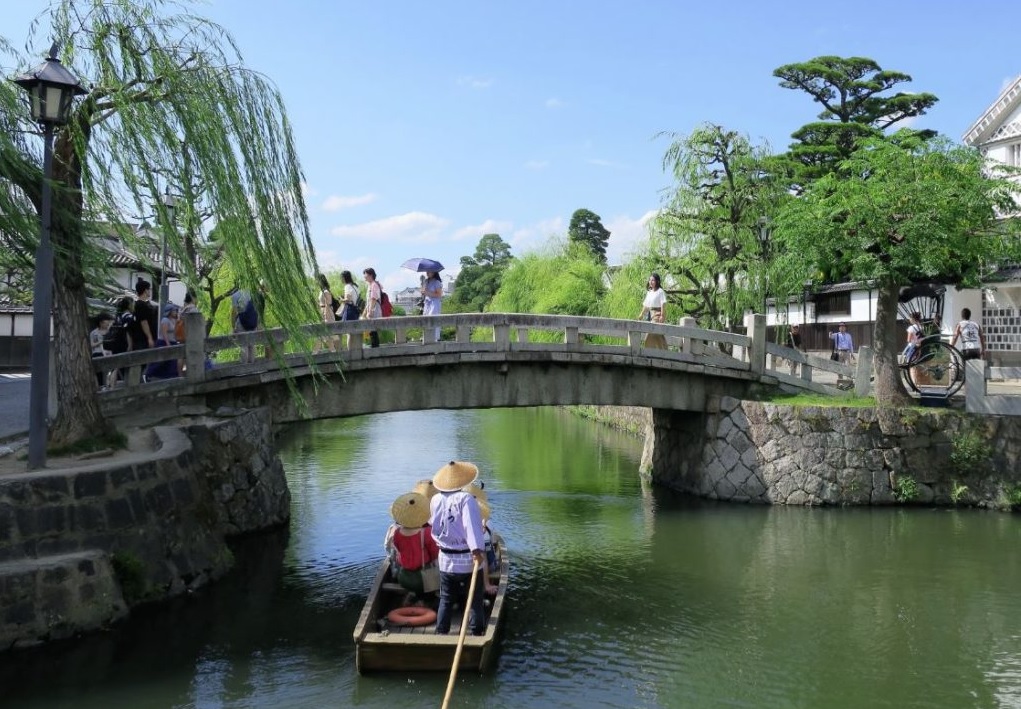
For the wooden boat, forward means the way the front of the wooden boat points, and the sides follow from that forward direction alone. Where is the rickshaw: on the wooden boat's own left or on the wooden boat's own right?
on the wooden boat's own right

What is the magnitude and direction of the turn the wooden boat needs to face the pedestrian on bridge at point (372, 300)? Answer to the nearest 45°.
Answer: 0° — it already faces them

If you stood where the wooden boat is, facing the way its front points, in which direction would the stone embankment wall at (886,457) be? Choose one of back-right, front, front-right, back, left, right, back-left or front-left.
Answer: front-right

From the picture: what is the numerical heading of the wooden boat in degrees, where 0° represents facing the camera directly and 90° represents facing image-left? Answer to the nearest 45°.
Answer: approximately 180°

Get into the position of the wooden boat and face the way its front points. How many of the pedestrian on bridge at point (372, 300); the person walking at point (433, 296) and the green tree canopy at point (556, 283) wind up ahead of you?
3

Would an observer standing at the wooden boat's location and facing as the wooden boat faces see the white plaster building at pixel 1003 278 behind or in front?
in front

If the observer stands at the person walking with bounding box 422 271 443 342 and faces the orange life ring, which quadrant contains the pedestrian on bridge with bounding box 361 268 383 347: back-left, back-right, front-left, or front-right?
front-right

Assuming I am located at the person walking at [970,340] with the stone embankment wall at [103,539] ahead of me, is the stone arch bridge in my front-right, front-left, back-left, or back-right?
front-right

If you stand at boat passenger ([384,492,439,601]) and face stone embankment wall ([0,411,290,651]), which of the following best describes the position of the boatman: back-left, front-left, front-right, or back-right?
back-left

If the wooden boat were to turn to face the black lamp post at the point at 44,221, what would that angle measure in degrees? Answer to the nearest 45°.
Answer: approximately 45° to its left

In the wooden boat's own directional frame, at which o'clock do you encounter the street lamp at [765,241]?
The street lamp is roughly at 1 o'clock from the wooden boat.

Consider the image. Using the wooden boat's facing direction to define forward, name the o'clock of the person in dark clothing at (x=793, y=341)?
The person in dark clothing is roughly at 1 o'clock from the wooden boat.

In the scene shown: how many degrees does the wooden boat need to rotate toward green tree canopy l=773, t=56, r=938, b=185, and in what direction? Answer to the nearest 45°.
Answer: approximately 45° to its right

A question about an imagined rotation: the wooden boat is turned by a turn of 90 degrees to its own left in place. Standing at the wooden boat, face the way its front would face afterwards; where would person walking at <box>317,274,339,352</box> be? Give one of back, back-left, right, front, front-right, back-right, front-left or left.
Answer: right

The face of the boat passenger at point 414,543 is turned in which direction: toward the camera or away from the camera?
away from the camera

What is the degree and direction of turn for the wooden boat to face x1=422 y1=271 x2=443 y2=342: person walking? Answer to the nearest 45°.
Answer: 0° — it already faces them

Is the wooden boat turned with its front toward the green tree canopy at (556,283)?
yes

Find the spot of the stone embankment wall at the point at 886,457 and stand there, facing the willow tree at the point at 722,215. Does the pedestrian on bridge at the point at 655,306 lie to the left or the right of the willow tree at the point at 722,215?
left
